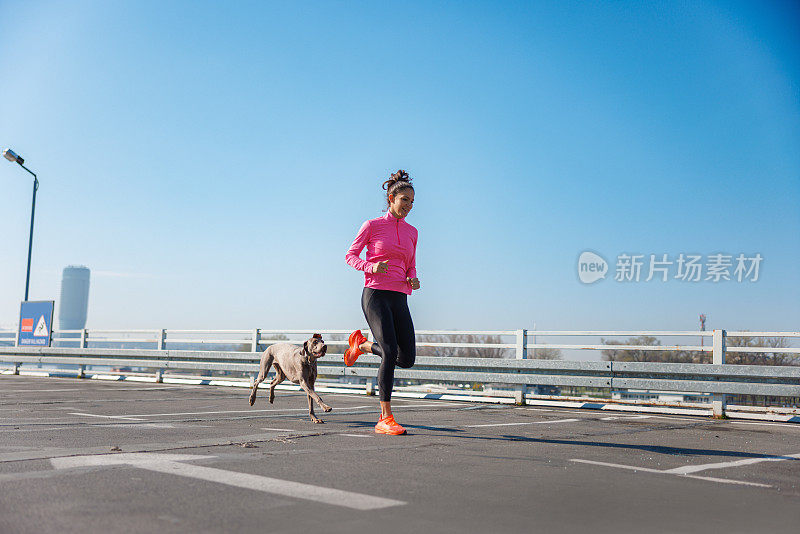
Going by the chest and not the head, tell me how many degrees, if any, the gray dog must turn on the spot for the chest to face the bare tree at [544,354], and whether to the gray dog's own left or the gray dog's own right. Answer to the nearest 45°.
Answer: approximately 90° to the gray dog's own left

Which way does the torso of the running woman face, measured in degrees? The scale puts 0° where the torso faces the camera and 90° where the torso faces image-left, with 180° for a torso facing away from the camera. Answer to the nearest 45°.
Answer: approximately 315°

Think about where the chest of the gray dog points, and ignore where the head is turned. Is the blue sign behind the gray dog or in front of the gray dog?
behind

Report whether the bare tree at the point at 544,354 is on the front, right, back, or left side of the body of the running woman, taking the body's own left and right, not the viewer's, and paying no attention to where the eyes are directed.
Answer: left

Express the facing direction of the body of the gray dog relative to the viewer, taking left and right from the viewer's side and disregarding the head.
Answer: facing the viewer and to the right of the viewer

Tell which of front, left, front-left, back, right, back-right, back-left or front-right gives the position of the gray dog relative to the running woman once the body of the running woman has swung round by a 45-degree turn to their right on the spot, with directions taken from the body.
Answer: back-right

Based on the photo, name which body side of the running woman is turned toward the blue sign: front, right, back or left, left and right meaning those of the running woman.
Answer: back
